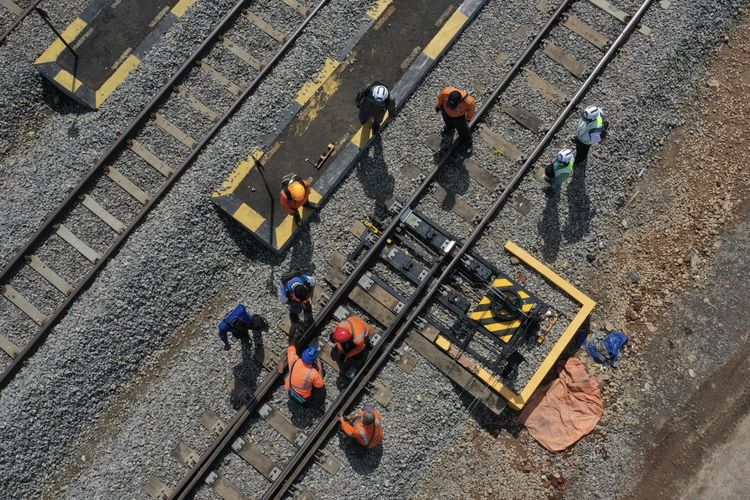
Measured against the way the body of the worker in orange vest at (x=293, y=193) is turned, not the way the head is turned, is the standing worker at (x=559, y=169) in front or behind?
in front

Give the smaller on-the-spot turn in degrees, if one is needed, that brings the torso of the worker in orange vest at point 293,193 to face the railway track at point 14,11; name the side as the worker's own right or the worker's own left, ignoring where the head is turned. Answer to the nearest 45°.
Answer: approximately 180°

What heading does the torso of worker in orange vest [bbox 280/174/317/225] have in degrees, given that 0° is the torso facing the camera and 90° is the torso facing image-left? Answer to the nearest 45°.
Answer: approximately 315°

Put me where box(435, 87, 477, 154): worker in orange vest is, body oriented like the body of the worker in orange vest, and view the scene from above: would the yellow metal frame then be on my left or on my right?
on my left

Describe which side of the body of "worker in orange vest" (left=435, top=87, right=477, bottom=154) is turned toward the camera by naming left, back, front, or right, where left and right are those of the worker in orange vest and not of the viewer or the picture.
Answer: front

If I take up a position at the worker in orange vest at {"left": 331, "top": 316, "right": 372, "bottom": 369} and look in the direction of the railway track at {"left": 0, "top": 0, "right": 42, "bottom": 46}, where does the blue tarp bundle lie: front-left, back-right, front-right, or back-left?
back-right

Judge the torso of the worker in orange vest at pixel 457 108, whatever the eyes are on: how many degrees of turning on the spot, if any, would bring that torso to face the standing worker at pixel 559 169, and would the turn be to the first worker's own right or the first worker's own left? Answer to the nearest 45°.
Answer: approximately 90° to the first worker's own left

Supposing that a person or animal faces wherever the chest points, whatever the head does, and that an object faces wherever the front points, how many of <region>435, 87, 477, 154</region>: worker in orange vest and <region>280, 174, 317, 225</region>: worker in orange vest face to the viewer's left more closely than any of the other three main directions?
0

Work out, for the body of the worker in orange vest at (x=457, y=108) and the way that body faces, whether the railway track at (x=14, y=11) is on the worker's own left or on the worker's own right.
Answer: on the worker's own right
